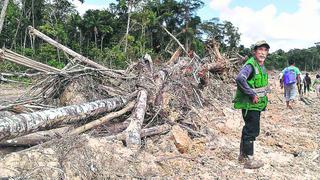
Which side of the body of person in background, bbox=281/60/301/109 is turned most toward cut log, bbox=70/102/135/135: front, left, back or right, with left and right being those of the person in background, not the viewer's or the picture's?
back

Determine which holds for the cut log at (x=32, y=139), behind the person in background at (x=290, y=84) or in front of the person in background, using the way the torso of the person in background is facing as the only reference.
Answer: behind

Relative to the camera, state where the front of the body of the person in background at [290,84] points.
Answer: away from the camera

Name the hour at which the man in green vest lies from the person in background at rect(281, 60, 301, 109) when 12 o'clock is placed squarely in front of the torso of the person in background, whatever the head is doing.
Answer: The man in green vest is roughly at 6 o'clock from the person in background.

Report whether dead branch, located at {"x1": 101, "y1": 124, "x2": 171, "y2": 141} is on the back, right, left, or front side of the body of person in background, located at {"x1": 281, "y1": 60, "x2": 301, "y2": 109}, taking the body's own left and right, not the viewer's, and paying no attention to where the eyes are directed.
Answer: back

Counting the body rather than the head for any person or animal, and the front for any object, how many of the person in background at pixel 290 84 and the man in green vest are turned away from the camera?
1

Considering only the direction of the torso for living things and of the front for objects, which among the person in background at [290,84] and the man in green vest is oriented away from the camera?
the person in background

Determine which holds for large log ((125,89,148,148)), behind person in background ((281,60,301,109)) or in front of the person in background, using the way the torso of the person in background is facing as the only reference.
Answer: behind
